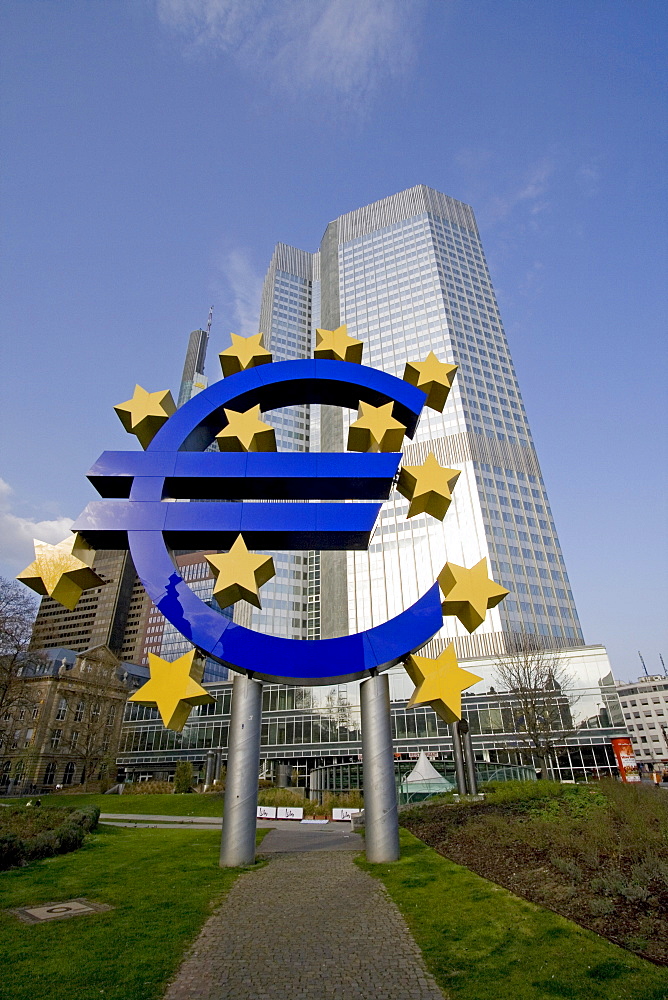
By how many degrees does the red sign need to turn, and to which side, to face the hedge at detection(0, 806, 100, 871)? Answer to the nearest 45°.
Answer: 0° — it already faces it

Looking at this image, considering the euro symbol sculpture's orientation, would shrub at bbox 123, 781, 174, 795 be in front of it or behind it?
behind

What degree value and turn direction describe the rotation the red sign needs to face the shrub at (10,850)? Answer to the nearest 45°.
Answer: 0° — it already faces it

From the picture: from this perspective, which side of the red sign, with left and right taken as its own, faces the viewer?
front

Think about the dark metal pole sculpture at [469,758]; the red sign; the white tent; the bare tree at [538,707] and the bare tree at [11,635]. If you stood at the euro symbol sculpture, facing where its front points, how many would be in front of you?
0

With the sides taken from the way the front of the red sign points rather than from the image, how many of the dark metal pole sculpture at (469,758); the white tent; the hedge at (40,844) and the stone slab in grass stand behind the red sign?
0

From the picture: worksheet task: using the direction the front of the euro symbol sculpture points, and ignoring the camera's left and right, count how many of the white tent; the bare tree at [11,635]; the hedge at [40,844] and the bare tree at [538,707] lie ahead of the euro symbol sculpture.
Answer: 0

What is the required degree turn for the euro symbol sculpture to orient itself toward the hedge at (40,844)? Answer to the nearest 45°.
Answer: approximately 135° to its right

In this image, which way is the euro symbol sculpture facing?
toward the camera

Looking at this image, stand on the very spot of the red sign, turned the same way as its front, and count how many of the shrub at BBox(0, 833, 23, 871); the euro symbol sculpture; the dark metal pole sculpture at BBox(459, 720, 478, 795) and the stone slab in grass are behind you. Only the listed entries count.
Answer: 0

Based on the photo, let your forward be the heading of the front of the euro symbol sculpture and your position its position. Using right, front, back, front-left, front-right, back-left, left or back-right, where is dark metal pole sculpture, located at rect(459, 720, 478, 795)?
back-left

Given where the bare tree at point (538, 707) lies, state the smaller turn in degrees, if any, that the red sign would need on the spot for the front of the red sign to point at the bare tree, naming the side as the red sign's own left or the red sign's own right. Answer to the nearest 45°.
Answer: approximately 45° to the red sign's own right

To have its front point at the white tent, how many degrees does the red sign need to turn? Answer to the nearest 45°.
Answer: approximately 45° to its right

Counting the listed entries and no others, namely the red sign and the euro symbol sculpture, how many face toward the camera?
2

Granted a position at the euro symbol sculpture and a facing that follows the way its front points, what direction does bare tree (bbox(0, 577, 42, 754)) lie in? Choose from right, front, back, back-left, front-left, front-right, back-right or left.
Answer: back-right
